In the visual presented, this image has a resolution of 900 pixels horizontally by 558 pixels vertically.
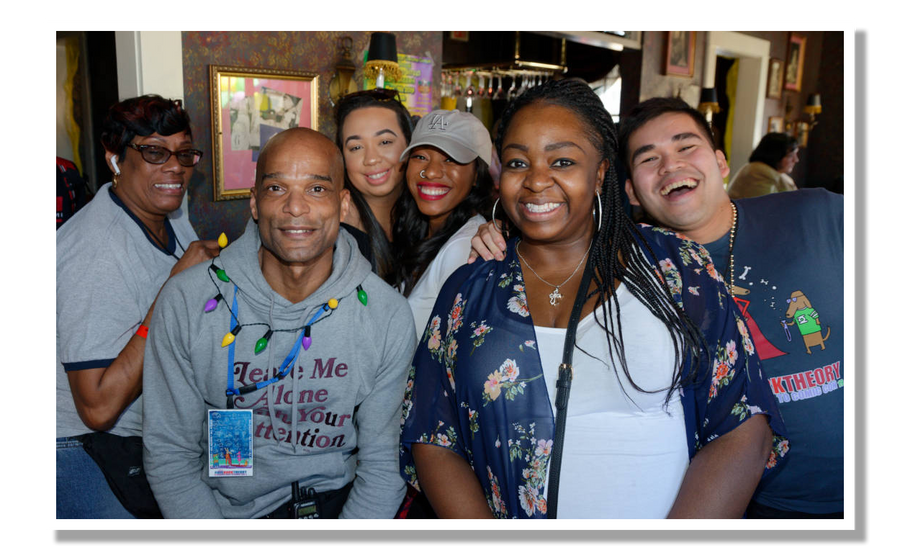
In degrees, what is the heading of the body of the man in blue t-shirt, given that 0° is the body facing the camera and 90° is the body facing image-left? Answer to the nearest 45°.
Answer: approximately 0°

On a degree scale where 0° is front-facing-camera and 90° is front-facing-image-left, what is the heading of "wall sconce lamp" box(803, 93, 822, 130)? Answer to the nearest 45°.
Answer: approximately 45°

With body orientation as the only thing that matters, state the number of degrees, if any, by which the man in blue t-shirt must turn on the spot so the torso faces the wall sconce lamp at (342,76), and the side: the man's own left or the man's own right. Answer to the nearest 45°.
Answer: approximately 135° to the man's own right

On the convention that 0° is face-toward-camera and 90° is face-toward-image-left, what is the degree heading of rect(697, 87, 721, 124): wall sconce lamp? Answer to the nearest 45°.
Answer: approximately 0°

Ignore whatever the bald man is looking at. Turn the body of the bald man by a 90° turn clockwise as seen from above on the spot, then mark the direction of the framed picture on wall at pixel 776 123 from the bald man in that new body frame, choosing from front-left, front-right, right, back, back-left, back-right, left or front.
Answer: back-right

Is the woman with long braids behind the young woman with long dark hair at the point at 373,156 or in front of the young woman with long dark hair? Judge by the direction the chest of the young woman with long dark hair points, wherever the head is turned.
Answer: in front

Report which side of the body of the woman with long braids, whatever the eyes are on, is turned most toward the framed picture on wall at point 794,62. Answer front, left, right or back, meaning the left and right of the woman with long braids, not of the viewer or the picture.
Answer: back

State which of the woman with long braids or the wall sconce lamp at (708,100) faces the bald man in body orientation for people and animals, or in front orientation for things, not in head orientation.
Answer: the wall sconce lamp
